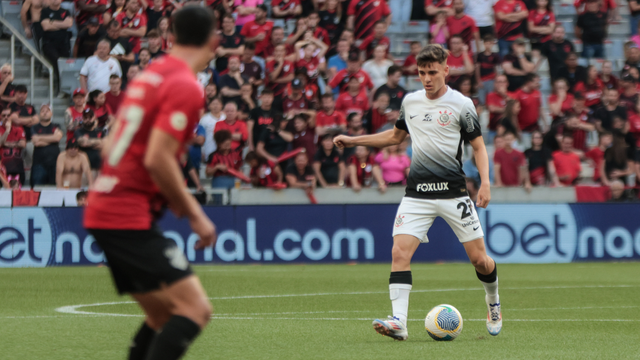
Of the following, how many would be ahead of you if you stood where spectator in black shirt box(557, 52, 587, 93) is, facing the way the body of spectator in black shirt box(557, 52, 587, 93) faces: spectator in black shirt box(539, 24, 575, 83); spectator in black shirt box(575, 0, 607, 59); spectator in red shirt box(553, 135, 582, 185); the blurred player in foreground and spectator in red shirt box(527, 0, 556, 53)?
2

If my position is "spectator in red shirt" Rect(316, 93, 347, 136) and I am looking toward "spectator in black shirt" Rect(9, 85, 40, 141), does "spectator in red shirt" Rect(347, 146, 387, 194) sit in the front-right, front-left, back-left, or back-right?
back-left

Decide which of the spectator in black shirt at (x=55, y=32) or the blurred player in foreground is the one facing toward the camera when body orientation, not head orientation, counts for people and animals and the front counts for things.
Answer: the spectator in black shirt

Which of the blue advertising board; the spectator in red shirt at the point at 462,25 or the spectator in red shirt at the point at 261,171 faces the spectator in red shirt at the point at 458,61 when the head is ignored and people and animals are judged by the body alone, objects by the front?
the spectator in red shirt at the point at 462,25

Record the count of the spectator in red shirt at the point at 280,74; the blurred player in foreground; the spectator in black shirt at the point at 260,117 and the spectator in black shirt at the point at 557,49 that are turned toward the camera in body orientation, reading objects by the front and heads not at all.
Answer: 3

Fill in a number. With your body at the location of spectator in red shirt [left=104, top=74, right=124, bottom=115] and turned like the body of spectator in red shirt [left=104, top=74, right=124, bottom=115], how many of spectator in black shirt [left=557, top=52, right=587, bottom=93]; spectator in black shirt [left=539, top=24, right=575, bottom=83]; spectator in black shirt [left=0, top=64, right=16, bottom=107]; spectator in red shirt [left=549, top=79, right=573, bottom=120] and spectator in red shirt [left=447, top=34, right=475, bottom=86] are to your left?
4

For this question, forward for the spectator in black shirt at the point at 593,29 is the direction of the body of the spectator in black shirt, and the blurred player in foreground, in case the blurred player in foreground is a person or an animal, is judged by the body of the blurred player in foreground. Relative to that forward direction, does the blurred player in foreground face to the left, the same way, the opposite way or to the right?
the opposite way

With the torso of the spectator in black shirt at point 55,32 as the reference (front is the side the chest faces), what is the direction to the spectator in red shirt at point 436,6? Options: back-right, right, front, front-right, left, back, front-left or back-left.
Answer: left

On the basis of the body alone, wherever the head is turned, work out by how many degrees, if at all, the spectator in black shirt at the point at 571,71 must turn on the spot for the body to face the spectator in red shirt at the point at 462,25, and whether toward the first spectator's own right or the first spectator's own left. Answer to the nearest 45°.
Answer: approximately 90° to the first spectator's own right

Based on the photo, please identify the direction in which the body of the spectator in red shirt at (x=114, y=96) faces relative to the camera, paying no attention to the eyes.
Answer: toward the camera

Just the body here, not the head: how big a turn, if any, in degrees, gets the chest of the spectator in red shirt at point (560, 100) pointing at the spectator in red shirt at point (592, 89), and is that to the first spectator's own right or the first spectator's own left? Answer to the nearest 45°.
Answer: approximately 135° to the first spectator's own left

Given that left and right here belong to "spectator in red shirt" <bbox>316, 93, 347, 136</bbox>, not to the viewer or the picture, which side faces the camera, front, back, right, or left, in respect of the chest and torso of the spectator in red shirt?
front

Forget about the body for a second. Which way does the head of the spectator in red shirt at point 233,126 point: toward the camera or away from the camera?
toward the camera

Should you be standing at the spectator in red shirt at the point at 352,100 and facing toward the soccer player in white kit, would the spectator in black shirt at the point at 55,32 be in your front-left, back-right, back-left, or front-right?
back-right

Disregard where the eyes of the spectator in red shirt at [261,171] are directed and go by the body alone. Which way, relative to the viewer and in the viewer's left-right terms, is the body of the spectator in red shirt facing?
facing the viewer and to the left of the viewer

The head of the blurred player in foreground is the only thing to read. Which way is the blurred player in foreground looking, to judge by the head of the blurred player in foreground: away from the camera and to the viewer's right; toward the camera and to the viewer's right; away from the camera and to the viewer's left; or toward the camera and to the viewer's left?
away from the camera and to the viewer's right

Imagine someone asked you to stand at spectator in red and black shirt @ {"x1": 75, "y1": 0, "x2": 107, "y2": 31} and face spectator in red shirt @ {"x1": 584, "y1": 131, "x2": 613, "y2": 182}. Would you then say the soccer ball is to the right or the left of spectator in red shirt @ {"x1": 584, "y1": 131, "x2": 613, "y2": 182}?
right

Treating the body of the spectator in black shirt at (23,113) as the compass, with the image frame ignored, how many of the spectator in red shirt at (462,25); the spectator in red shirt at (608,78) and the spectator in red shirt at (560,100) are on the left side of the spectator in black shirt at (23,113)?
3

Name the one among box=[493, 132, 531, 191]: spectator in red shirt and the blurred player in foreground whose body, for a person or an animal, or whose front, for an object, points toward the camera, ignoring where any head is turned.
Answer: the spectator in red shirt
